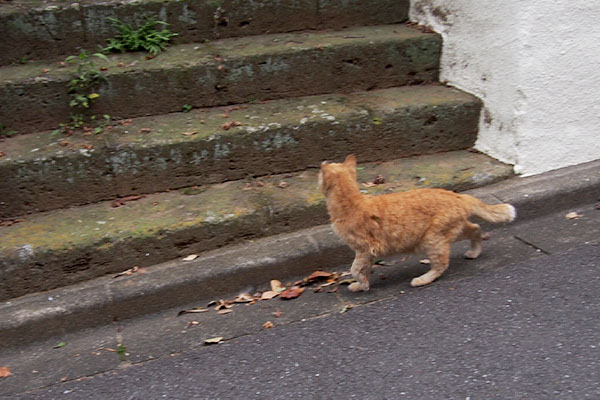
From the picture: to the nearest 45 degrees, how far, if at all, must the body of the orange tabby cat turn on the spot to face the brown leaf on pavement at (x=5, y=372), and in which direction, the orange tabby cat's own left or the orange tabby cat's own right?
approximately 45° to the orange tabby cat's own left

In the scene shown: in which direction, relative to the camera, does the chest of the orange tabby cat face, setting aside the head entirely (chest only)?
to the viewer's left

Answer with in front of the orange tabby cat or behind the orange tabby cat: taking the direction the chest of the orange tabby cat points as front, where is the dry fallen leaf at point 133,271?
in front

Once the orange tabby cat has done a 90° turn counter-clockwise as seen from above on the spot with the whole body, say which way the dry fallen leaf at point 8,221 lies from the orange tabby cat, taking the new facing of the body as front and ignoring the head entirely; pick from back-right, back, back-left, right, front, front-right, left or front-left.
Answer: right

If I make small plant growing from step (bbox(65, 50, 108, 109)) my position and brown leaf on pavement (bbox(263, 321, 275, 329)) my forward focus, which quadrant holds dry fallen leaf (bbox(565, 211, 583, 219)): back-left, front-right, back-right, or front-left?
front-left

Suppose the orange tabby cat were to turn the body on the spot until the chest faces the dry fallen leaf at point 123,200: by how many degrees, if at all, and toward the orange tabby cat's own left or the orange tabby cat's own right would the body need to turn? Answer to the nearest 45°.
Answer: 0° — it already faces it

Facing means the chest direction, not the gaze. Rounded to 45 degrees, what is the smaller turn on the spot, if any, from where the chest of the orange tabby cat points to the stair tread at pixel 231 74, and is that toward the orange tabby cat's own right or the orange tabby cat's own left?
approximately 45° to the orange tabby cat's own right

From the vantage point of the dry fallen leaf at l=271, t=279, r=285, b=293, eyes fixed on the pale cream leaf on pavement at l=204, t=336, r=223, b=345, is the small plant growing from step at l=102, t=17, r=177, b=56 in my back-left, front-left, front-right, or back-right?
back-right

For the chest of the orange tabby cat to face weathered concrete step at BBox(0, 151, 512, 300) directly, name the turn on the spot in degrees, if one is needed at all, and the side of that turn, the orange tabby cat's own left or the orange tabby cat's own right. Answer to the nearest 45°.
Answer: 0° — it already faces it

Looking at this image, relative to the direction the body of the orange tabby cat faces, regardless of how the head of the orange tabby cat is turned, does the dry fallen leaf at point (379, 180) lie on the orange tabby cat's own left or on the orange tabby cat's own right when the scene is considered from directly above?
on the orange tabby cat's own right

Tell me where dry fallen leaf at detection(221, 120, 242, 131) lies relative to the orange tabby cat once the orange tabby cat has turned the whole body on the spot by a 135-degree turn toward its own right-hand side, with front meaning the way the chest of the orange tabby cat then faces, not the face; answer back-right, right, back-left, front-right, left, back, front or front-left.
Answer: left

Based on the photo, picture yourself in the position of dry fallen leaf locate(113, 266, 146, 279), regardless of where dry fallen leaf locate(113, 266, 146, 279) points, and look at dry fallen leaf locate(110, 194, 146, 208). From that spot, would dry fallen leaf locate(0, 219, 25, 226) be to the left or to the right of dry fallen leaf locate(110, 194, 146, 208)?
left
